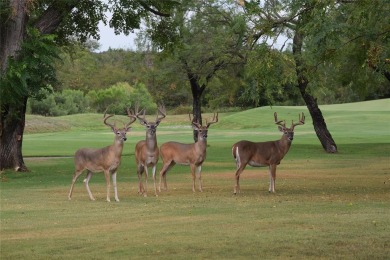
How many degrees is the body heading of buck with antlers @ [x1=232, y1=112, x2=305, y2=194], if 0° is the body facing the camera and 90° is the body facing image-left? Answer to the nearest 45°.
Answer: approximately 270°

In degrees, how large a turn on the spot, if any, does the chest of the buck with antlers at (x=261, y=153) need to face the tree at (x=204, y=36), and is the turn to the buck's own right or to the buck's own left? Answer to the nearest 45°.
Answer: approximately 90° to the buck's own left

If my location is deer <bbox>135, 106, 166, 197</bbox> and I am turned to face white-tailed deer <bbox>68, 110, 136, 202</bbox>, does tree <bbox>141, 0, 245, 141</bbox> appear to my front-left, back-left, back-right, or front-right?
back-right

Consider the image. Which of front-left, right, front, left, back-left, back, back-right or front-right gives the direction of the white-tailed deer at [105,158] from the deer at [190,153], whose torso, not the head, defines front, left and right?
back-right

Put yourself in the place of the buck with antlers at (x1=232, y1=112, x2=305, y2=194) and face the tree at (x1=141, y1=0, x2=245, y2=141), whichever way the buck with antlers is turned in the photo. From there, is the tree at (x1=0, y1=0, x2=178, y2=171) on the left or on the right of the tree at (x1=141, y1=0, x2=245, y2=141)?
left

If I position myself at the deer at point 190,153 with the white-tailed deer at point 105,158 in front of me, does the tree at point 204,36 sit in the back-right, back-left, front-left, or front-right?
back-right

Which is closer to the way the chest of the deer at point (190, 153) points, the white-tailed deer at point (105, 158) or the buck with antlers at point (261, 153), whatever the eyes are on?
the buck with antlers

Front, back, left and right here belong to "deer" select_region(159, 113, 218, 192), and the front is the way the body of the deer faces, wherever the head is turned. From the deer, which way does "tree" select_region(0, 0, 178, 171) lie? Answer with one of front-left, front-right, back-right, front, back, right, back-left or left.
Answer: back-left

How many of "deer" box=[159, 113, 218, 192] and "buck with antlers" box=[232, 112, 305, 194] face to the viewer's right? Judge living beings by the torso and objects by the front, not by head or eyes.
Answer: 2

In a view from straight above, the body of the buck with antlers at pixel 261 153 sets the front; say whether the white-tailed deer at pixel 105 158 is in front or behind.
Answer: behind

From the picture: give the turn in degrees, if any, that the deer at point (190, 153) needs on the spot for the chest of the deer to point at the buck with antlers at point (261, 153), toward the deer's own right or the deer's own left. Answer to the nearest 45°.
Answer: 0° — it already faces it

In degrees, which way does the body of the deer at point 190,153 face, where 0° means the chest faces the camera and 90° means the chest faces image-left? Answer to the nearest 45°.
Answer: approximately 270°
